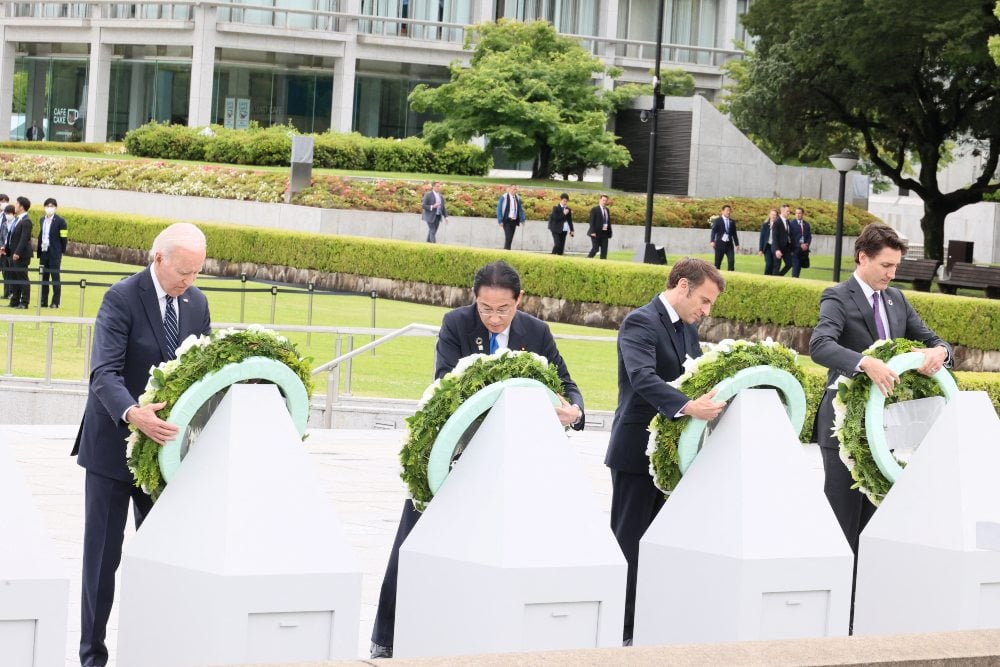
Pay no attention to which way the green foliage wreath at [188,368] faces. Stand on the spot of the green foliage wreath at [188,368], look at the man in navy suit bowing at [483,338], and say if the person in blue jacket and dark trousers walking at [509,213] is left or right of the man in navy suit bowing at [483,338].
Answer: left

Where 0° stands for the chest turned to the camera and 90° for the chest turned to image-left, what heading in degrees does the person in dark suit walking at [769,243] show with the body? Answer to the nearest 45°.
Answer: approximately 315°

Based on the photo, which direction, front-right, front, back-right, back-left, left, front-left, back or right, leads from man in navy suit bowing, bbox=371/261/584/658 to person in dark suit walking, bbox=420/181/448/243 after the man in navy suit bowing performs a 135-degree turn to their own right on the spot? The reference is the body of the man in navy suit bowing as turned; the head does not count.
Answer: front-right

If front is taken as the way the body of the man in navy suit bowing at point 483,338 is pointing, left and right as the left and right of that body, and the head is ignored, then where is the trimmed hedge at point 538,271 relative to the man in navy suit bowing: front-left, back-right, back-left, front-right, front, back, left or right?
back

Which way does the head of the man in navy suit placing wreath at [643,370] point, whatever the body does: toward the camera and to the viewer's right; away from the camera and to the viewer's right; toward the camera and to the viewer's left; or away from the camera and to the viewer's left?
toward the camera and to the viewer's right

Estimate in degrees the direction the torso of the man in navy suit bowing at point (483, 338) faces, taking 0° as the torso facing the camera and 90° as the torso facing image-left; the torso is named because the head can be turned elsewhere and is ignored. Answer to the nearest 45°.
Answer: approximately 0°

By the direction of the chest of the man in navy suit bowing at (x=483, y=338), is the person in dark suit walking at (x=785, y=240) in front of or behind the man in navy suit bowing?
behind

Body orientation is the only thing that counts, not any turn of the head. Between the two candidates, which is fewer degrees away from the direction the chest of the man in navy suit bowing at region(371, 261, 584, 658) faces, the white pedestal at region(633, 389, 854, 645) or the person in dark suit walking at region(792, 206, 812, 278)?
the white pedestal

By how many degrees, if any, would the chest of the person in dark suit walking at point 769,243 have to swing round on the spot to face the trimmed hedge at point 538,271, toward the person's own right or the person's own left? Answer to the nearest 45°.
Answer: approximately 90° to the person's own right

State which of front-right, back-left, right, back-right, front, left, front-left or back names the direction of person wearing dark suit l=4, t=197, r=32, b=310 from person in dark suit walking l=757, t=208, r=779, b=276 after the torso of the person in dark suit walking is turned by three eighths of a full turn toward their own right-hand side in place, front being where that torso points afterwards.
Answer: front-left
